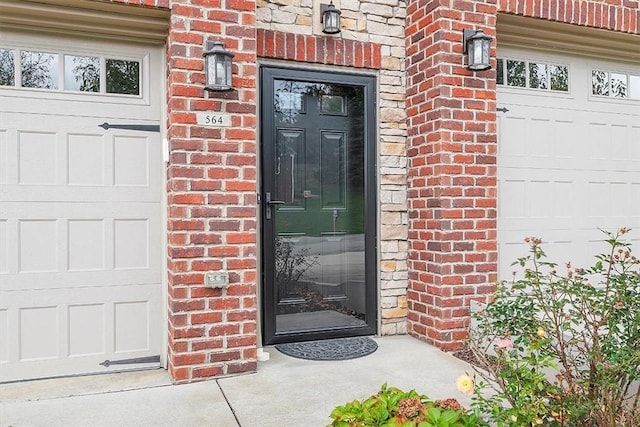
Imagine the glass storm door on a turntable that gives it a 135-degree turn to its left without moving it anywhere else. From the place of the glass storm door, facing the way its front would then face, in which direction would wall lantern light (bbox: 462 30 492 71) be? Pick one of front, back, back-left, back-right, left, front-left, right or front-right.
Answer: front-right

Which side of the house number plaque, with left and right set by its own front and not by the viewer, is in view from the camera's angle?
front

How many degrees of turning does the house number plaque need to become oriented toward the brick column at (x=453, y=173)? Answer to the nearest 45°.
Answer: approximately 90° to its left

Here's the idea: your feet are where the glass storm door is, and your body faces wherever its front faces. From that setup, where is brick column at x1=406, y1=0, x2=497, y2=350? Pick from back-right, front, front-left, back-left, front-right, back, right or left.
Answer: left

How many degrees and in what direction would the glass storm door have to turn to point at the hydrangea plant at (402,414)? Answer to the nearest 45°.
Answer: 0° — it already faces it

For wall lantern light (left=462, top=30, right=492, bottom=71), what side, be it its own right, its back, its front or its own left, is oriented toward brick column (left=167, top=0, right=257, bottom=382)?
right

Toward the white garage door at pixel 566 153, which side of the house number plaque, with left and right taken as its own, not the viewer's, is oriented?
left

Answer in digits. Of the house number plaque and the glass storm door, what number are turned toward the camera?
2

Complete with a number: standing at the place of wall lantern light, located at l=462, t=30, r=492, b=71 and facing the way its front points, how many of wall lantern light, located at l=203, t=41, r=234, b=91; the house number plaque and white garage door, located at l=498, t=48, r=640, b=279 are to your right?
2

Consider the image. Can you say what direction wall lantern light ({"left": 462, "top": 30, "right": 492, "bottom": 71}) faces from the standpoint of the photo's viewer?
facing the viewer and to the right of the viewer

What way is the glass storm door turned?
toward the camera

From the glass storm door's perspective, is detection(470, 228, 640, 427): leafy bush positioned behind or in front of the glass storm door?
in front
